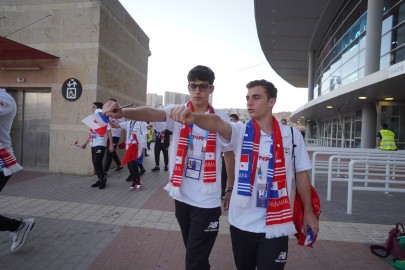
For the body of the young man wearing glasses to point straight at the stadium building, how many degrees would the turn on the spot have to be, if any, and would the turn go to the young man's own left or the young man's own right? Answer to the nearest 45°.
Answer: approximately 135° to the young man's own left

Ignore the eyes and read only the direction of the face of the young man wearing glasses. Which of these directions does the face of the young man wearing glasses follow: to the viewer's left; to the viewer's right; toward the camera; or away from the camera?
toward the camera

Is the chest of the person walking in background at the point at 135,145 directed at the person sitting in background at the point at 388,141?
no

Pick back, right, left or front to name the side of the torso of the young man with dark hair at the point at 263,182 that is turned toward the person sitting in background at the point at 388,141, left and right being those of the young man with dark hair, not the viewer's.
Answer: back

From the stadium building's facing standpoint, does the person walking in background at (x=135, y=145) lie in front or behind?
in front

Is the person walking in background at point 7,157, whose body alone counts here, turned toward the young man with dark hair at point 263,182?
no

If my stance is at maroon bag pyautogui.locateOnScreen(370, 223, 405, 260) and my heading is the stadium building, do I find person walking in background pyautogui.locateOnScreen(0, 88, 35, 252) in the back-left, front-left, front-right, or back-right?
back-left

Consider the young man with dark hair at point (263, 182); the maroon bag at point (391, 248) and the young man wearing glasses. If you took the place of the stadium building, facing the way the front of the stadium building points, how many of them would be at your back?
0

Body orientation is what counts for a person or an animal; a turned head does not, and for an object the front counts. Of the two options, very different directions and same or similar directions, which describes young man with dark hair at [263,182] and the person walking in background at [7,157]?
same or similar directions

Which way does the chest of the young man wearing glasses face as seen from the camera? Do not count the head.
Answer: toward the camera

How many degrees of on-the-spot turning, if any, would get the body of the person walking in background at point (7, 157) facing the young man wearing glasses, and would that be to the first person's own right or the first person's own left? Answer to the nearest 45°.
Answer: approximately 135° to the first person's own left

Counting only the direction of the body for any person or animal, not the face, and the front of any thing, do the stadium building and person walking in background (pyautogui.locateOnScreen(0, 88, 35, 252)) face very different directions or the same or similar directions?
same or similar directions

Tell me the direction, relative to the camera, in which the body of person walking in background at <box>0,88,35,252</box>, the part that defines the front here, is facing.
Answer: to the viewer's left

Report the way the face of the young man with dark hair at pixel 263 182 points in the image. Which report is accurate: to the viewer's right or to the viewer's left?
to the viewer's left

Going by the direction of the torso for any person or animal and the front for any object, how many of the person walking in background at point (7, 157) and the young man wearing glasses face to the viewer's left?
1

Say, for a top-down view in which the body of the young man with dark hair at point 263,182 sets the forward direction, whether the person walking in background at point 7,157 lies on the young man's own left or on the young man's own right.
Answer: on the young man's own right

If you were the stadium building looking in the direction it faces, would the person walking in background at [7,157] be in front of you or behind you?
in front

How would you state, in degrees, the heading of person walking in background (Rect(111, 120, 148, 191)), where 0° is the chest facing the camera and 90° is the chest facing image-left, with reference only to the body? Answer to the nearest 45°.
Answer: approximately 45°
